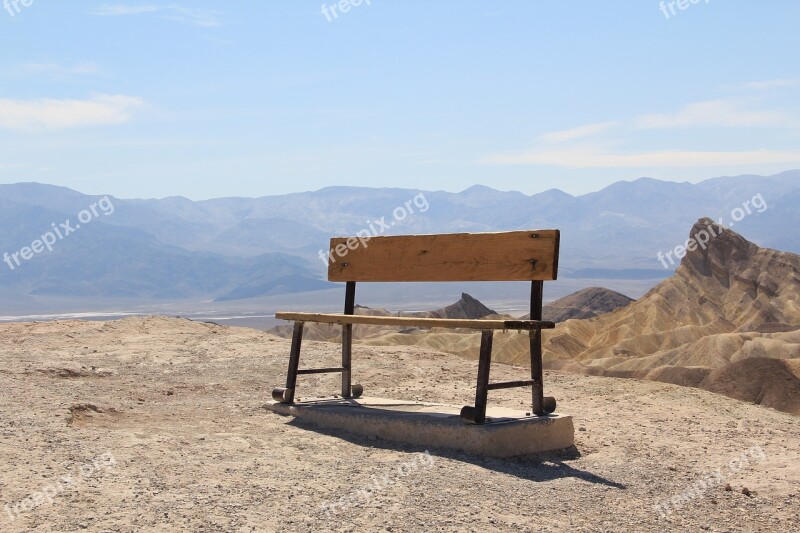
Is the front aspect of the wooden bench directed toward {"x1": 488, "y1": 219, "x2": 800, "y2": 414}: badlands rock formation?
no

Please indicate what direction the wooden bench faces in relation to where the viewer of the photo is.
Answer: facing the viewer and to the left of the viewer
